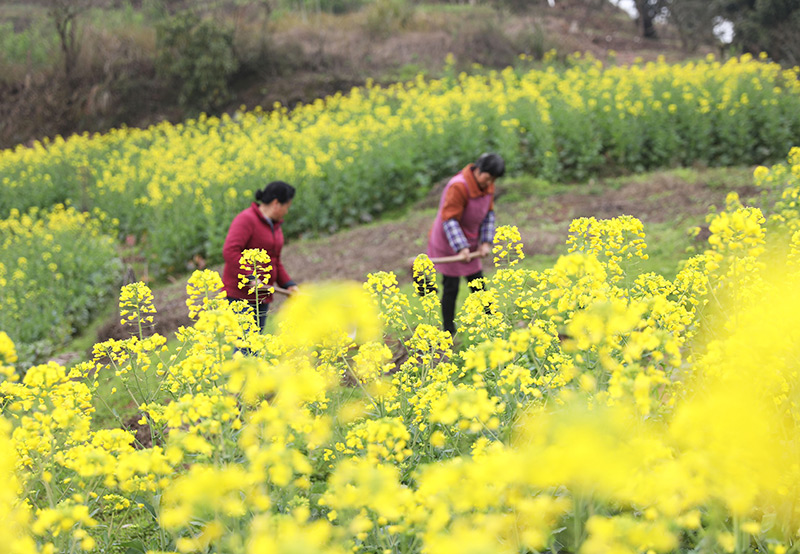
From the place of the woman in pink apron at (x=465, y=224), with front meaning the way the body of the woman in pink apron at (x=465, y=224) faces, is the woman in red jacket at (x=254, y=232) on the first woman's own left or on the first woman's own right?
on the first woman's own right
